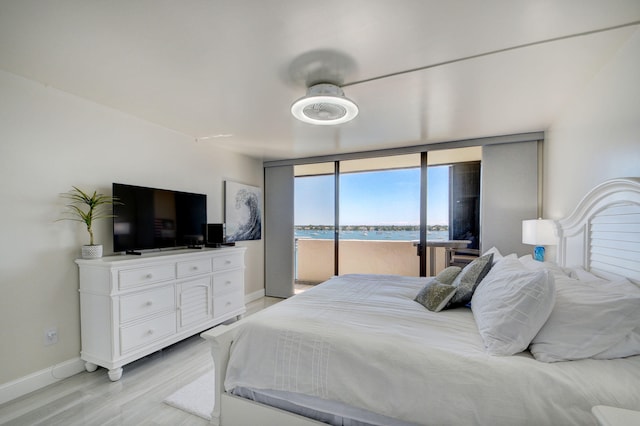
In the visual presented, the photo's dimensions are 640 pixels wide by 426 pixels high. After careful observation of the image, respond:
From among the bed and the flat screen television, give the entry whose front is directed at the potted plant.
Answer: the bed

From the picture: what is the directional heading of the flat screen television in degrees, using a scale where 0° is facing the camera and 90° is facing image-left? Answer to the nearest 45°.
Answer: approximately 315°

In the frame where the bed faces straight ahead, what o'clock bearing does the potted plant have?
The potted plant is roughly at 12 o'clock from the bed.

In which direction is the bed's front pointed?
to the viewer's left

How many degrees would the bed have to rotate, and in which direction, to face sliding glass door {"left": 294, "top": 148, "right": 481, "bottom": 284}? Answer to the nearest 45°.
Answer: approximately 90° to its right

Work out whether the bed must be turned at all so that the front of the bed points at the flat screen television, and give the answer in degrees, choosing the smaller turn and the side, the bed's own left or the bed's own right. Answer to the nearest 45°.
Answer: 0° — it already faces it

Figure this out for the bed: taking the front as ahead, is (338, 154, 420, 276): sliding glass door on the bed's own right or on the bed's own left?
on the bed's own right

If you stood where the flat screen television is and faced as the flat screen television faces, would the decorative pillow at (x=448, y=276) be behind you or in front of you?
in front

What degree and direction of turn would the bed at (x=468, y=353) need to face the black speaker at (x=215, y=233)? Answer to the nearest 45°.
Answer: approximately 45° to its right

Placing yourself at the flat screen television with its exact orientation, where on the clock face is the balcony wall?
The balcony wall is roughly at 10 o'clock from the flat screen television.

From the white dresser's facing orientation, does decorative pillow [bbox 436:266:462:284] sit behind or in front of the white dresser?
in front

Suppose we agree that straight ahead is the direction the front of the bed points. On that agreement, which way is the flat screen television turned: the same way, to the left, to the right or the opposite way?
the opposite way

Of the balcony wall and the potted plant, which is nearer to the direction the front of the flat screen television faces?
the balcony wall

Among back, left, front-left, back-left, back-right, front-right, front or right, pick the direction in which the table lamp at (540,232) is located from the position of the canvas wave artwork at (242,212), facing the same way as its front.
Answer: front

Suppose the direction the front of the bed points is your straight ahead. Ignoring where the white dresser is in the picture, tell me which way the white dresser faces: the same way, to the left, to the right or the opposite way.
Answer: the opposite way

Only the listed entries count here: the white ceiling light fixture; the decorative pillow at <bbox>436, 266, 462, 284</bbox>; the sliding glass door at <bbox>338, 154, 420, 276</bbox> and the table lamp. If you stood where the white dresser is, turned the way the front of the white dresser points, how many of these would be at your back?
0

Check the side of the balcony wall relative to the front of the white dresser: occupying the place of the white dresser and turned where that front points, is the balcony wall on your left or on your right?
on your left

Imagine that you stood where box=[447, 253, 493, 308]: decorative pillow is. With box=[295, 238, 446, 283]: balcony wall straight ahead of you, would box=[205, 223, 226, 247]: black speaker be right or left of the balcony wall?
left

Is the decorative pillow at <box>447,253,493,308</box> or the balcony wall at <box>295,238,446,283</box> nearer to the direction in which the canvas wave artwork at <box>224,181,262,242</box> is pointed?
the decorative pillow

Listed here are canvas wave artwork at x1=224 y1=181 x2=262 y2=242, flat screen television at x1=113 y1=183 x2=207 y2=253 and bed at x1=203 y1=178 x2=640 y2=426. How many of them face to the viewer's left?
1
